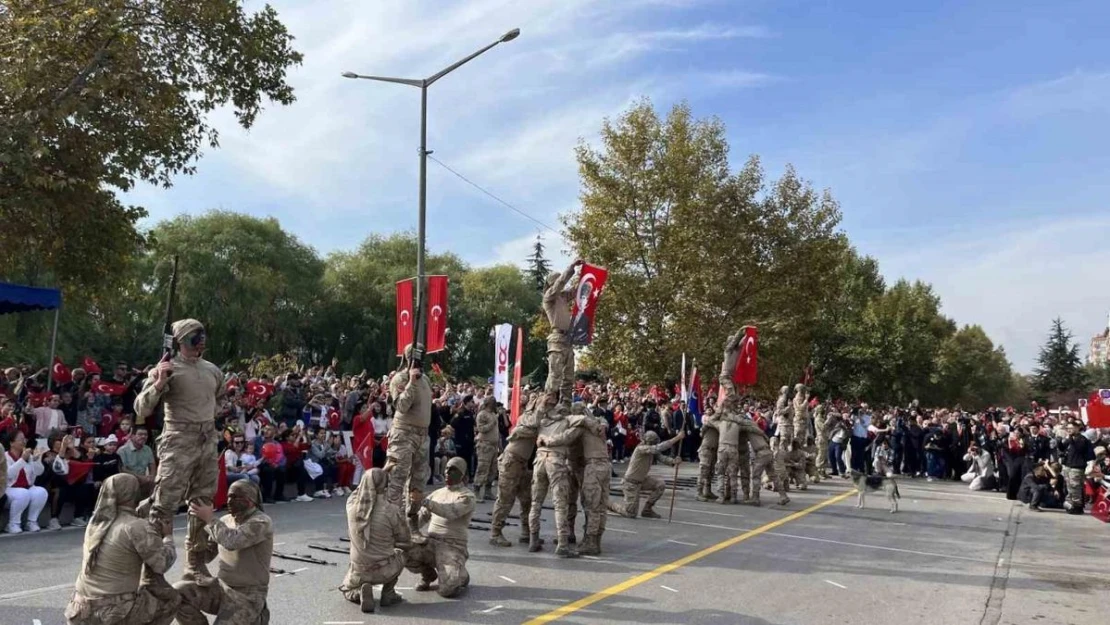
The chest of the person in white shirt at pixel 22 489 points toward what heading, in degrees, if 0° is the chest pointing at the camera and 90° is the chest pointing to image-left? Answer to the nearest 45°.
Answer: approximately 315°

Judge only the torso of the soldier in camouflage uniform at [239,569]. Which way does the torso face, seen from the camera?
to the viewer's left

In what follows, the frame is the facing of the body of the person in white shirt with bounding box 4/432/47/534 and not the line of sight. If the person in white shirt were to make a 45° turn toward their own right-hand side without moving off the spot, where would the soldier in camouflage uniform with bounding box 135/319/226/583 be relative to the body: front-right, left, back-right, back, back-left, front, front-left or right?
front

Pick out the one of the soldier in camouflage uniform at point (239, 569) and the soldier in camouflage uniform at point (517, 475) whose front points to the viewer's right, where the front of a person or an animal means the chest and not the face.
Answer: the soldier in camouflage uniform at point (517, 475)

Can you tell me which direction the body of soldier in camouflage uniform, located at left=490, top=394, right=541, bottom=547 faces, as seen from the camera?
to the viewer's right

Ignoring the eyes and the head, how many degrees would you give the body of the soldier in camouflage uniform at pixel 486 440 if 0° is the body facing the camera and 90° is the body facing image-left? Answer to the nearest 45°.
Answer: approximately 270°

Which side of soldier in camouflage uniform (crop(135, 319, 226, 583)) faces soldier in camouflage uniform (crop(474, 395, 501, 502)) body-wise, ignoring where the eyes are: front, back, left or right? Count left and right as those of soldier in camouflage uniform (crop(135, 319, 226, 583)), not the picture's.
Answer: left
